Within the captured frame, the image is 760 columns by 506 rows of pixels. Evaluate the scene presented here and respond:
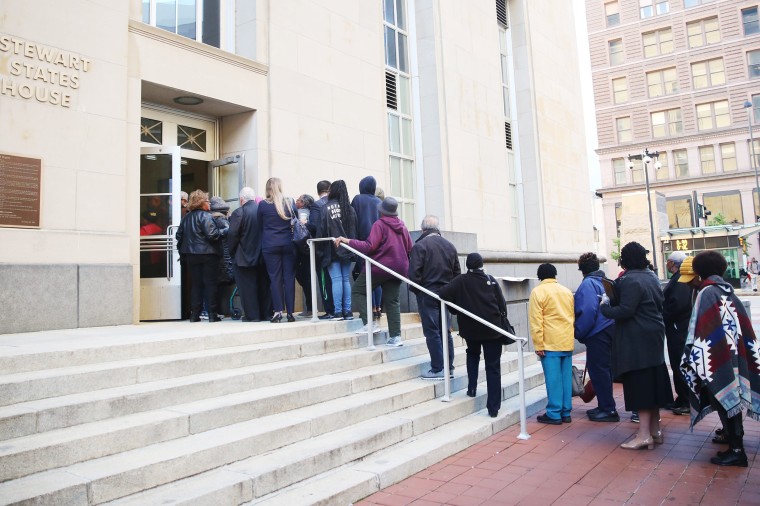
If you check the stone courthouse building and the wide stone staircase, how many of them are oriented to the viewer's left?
0

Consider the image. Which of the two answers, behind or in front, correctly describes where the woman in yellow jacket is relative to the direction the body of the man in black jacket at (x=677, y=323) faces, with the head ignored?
in front

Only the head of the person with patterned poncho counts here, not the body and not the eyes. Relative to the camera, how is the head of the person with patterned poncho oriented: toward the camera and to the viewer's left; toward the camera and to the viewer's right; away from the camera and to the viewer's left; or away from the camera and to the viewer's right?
away from the camera and to the viewer's left

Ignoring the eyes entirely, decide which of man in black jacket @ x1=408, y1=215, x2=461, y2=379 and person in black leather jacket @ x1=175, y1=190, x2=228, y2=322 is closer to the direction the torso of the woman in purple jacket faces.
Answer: the person in black leather jacket

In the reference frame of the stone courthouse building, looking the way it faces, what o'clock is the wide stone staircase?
The wide stone staircase is roughly at 1 o'clock from the stone courthouse building.

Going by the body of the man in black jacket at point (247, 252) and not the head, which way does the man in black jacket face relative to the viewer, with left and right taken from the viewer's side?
facing away from the viewer and to the left of the viewer

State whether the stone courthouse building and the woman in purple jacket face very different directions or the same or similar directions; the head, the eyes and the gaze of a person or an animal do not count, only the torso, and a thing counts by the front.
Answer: very different directions

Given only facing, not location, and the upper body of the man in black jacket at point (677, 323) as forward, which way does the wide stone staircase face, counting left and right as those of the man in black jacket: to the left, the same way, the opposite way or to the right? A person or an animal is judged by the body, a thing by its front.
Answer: the opposite way

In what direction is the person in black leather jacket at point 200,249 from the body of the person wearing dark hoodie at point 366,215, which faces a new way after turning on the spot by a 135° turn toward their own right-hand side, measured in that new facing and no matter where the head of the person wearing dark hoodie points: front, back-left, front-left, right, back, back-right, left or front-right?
back-right

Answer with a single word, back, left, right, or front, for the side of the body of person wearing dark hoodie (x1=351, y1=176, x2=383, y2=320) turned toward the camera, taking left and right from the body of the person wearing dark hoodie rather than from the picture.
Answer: back

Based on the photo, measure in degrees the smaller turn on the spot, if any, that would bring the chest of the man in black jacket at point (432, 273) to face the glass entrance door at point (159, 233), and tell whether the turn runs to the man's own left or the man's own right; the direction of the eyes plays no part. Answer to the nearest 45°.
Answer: approximately 45° to the man's own left

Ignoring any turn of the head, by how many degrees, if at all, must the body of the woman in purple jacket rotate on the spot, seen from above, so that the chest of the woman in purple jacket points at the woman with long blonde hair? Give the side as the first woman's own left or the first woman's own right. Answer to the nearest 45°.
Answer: approximately 45° to the first woman's own left

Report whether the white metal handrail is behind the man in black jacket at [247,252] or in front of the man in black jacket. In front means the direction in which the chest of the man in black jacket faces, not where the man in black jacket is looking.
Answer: behind

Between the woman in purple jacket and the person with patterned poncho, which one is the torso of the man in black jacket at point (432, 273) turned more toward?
the woman in purple jacket

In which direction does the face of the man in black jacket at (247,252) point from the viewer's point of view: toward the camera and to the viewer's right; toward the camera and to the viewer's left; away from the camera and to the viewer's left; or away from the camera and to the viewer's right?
away from the camera and to the viewer's left

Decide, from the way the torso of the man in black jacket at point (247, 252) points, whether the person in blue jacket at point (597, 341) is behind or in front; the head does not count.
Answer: behind

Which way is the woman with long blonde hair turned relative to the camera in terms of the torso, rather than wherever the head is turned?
away from the camera
